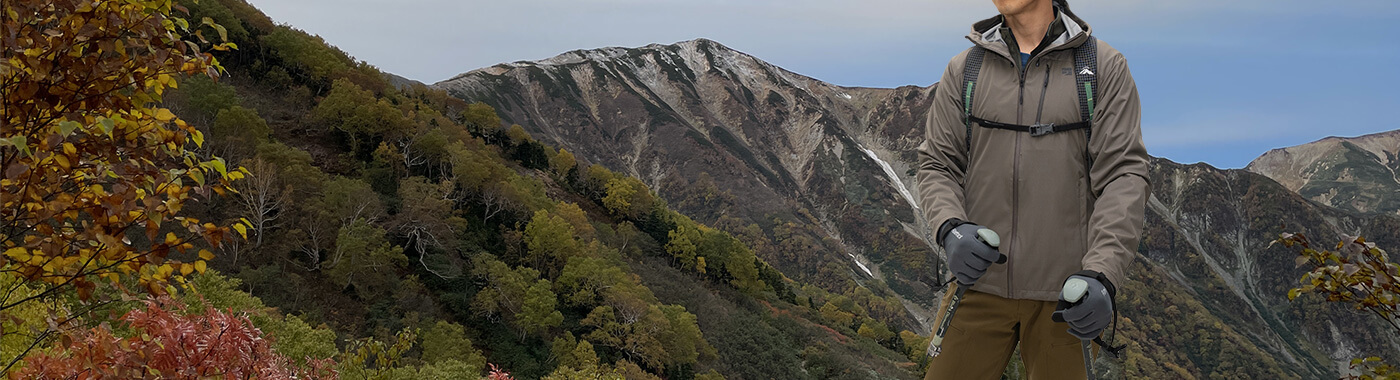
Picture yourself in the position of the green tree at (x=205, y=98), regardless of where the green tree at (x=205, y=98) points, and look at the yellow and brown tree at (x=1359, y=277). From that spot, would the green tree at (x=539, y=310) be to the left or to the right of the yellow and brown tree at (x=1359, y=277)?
left

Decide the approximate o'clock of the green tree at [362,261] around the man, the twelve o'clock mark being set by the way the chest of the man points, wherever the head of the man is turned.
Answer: The green tree is roughly at 4 o'clock from the man.

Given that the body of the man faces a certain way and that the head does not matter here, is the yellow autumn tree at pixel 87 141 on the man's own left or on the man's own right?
on the man's own right

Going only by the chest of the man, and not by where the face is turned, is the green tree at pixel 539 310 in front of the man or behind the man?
behind

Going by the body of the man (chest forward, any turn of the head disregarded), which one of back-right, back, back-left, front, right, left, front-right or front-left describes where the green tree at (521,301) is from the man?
back-right

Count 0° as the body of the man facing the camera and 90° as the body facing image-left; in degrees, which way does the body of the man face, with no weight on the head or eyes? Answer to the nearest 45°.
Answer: approximately 0°

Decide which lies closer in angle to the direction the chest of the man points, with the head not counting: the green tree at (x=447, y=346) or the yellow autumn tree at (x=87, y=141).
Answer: the yellow autumn tree

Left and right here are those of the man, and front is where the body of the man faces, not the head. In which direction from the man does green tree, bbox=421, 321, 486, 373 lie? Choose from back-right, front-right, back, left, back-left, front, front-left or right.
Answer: back-right

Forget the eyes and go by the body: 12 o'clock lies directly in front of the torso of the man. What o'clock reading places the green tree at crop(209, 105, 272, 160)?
The green tree is roughly at 4 o'clock from the man.

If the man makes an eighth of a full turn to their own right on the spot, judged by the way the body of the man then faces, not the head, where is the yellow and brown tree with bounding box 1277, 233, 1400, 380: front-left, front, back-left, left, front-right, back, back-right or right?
back

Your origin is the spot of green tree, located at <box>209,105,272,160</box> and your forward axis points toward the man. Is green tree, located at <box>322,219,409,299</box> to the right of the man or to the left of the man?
left
